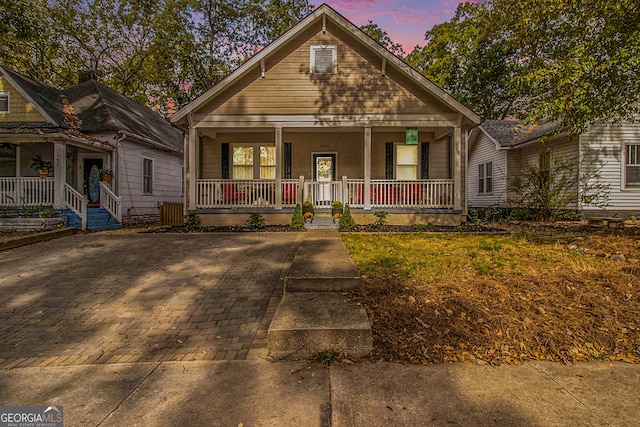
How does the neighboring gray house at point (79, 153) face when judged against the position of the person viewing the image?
facing the viewer

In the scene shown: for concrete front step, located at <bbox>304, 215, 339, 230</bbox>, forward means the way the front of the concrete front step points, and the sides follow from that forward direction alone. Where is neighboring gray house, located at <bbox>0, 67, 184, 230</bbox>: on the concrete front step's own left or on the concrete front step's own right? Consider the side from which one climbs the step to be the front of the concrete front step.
on the concrete front step's own right

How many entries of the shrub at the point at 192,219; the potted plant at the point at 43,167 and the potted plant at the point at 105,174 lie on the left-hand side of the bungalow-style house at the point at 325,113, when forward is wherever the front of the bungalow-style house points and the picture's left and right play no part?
0

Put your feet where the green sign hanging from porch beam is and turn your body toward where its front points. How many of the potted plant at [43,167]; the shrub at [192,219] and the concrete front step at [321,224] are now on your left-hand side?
0

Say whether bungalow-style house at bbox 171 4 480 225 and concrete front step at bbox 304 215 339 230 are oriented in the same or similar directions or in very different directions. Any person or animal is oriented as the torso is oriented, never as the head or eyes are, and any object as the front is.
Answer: same or similar directions

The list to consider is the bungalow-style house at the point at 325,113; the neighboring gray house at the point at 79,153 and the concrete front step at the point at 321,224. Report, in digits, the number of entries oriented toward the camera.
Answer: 3

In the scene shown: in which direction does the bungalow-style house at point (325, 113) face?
toward the camera

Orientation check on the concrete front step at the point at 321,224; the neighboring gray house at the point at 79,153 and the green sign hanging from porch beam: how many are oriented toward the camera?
3

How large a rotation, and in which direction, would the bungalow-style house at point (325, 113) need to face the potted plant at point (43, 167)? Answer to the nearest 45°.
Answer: approximately 90° to its right

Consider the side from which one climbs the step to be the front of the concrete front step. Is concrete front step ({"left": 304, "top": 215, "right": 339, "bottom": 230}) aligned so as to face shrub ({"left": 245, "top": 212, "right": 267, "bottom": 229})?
no

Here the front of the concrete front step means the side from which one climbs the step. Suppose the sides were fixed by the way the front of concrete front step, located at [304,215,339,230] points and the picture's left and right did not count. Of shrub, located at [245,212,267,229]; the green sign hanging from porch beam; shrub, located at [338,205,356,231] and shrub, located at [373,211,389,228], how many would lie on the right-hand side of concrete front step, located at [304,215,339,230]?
1

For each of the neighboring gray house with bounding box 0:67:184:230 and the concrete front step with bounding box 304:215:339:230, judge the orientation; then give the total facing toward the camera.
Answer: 2

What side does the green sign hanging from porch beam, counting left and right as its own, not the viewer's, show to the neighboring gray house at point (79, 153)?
right

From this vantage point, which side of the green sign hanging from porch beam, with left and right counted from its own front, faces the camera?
front

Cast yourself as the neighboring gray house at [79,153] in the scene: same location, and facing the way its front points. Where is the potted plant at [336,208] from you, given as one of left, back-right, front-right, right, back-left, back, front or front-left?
front-left

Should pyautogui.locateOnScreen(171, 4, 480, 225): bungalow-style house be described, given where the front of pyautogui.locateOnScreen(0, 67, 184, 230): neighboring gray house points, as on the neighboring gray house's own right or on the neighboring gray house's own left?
on the neighboring gray house's own left

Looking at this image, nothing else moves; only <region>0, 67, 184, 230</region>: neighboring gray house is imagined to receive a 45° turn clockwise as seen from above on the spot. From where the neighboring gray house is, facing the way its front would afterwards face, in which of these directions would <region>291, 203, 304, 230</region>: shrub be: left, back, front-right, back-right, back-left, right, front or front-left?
left
